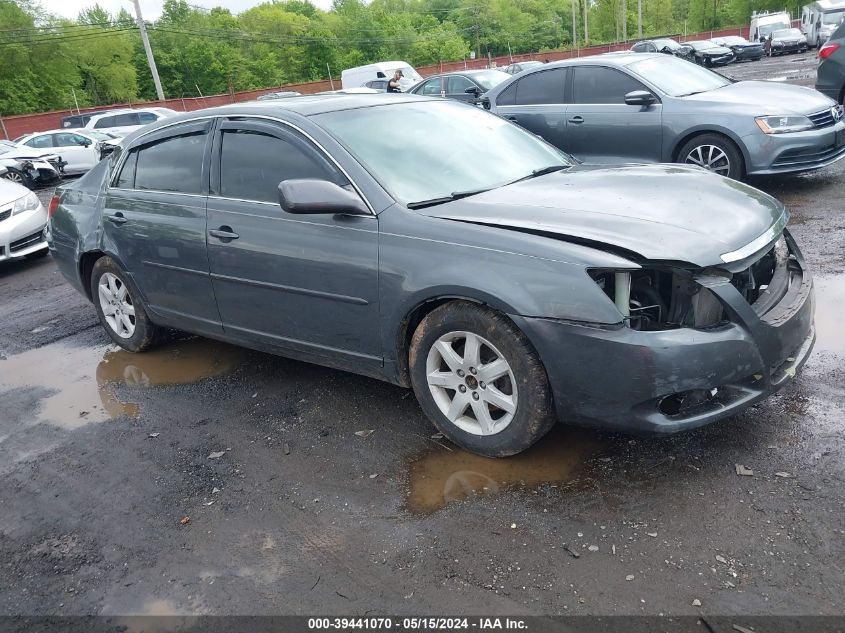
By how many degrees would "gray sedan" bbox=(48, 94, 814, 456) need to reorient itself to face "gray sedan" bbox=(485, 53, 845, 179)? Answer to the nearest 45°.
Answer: approximately 90° to its left

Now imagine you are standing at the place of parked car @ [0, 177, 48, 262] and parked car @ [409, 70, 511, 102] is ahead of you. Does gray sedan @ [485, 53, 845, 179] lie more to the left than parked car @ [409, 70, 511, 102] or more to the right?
right

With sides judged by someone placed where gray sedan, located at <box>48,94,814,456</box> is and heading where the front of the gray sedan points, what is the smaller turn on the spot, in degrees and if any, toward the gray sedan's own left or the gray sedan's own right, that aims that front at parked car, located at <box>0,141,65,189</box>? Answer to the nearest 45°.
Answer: approximately 180°

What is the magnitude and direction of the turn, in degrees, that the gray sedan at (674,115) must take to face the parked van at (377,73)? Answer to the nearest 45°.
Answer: approximately 180°

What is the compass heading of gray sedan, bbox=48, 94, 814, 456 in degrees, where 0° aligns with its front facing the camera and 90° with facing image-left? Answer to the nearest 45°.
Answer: approximately 315°

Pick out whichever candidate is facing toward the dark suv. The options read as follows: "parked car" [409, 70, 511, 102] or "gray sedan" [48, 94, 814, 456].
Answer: the parked car
